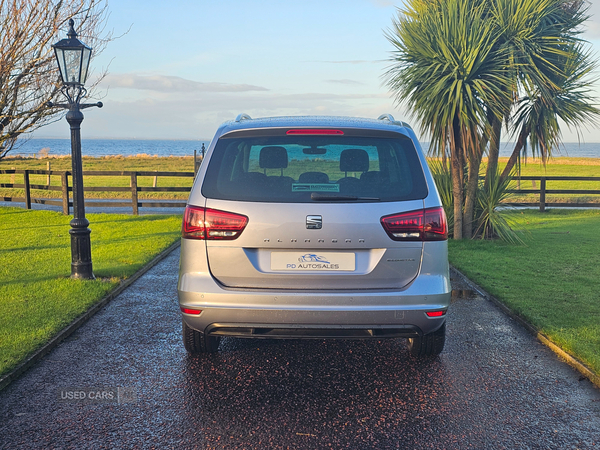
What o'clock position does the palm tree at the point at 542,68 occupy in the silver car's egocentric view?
The palm tree is roughly at 1 o'clock from the silver car.

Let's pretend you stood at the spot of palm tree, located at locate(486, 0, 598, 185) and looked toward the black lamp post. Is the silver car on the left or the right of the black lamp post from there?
left

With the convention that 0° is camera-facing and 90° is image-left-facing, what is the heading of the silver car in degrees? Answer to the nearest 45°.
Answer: approximately 180°

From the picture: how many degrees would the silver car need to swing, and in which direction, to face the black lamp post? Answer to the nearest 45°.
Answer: approximately 45° to its left
